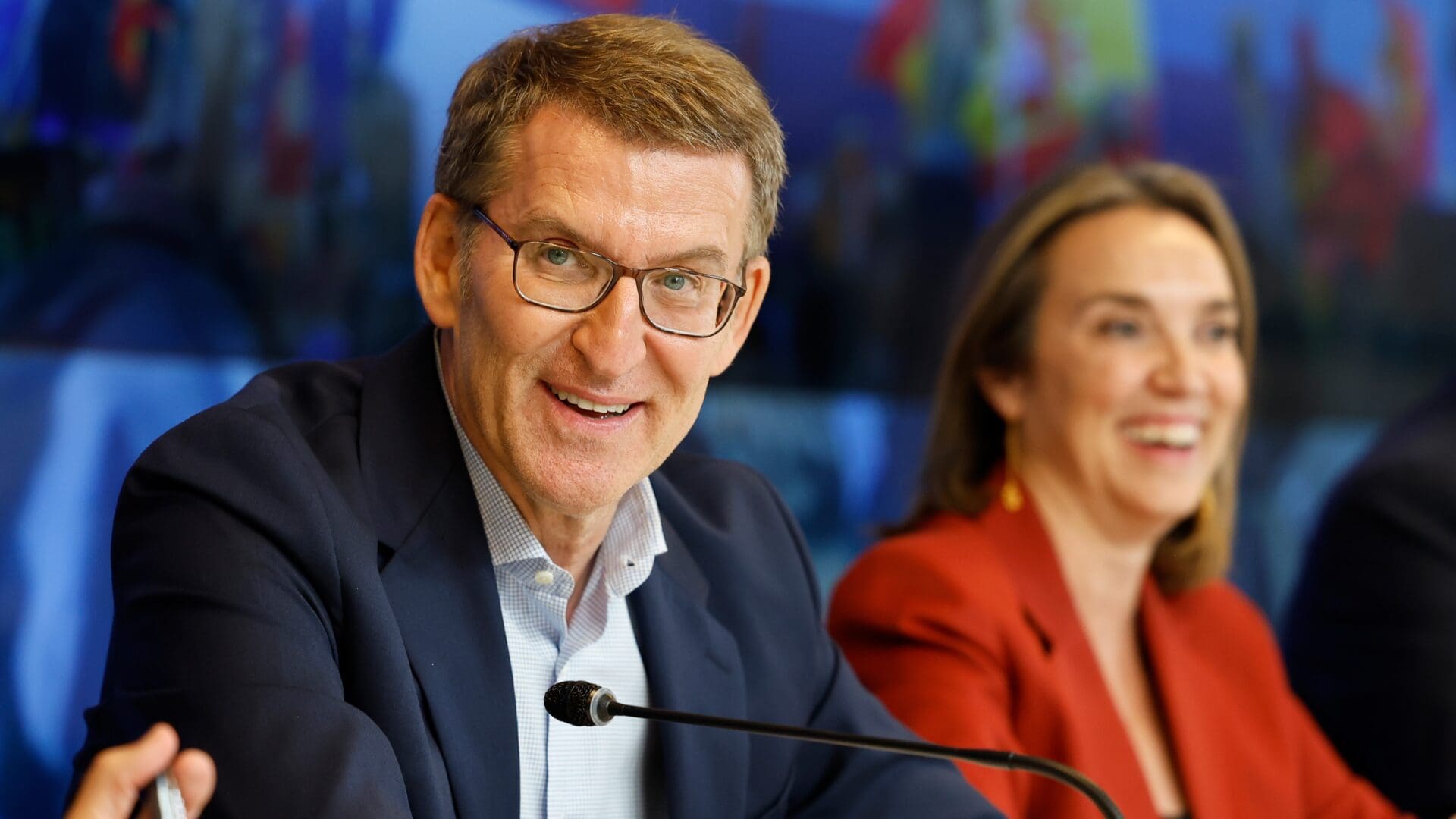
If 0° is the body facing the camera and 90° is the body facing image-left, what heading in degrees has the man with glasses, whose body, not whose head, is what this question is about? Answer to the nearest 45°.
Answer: approximately 315°

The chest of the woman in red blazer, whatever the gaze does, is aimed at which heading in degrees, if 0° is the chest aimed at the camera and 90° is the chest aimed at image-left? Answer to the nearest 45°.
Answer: approximately 315°

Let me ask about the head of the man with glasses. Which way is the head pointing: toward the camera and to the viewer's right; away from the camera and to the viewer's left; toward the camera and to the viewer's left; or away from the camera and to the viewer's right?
toward the camera and to the viewer's right

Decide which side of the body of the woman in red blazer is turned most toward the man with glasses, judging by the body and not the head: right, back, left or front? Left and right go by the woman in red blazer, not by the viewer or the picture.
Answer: right

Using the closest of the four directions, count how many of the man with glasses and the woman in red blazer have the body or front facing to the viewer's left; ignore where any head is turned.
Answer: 0

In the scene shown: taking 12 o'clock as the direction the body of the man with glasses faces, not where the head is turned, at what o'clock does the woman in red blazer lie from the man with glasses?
The woman in red blazer is roughly at 9 o'clock from the man with glasses.
